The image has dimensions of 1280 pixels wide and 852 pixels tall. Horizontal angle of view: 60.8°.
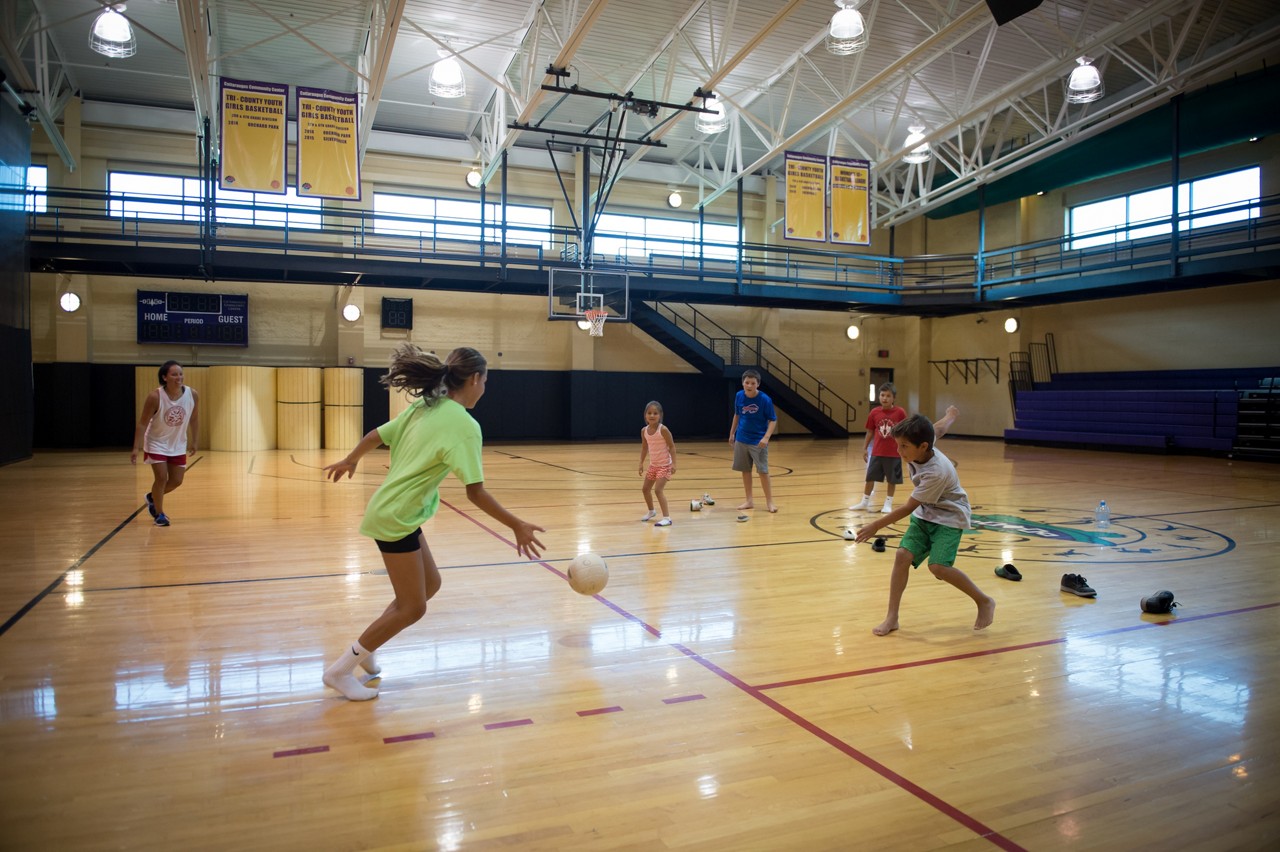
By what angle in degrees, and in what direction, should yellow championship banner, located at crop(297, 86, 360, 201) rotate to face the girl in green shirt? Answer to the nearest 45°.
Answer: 0° — it already faces them

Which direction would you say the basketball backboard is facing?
toward the camera

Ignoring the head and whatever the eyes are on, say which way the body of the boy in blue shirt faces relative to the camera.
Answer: toward the camera

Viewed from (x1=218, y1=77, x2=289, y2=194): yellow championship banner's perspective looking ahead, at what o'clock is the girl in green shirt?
The girl in green shirt is roughly at 12 o'clock from the yellow championship banner.

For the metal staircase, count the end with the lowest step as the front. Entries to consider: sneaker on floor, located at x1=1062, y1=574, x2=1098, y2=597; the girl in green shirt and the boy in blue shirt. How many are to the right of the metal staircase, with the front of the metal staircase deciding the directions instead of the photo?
3

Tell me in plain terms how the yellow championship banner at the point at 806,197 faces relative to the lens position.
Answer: facing the viewer

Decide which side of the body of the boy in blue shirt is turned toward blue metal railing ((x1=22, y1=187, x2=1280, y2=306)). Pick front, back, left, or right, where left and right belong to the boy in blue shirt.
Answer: back

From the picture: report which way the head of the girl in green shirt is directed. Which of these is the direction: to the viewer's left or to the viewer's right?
to the viewer's right

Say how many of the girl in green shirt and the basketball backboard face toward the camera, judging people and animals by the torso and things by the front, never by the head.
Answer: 1

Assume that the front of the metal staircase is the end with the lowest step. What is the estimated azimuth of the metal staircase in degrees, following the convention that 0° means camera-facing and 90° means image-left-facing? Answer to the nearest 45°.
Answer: approximately 270°

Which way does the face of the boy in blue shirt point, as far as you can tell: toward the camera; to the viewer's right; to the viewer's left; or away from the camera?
toward the camera
